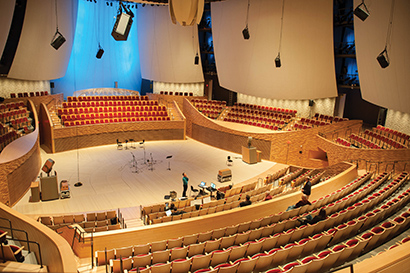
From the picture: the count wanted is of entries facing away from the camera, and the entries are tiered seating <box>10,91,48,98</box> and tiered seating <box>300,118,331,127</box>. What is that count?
0

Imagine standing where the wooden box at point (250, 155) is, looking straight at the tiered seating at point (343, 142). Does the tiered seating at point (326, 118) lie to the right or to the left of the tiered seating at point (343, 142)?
left

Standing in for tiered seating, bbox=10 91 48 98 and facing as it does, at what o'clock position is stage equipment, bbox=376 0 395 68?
The stage equipment is roughly at 12 o'clock from the tiered seating.

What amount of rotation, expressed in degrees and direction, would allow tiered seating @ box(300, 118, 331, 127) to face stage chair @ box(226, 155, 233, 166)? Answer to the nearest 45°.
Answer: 0° — it already faces it

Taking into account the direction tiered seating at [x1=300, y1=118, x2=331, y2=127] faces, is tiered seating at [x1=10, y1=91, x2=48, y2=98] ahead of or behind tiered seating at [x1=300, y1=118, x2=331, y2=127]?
ahead

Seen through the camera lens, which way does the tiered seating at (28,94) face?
facing the viewer and to the right of the viewer

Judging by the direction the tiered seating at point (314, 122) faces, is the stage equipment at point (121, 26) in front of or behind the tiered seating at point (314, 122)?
in front

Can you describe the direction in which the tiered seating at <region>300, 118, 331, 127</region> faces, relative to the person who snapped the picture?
facing the viewer and to the left of the viewer

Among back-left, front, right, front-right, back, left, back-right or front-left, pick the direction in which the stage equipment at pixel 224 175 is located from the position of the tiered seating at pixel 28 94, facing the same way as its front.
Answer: front
